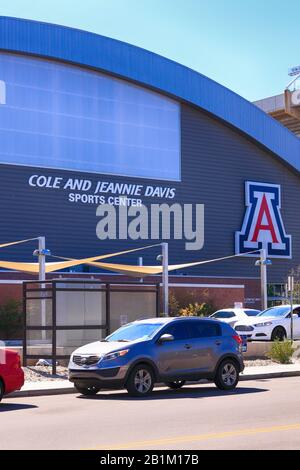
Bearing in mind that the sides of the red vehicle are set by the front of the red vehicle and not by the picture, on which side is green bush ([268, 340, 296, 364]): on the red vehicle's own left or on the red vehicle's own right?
on the red vehicle's own right

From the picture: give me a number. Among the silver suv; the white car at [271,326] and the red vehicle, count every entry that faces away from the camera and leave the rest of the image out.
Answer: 0

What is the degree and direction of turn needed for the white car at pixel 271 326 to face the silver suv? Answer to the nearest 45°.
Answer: approximately 45° to its left

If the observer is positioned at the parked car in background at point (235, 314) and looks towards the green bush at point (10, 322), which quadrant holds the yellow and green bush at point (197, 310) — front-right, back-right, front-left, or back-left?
front-right

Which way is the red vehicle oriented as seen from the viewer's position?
to the viewer's left

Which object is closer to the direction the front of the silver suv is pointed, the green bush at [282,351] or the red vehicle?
the red vehicle

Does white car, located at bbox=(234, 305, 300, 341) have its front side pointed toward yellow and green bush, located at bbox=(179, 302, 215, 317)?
no

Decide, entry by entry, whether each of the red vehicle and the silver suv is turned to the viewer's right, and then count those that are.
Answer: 0

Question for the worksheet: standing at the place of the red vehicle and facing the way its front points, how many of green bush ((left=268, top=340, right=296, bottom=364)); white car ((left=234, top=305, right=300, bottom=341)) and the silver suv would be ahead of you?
0

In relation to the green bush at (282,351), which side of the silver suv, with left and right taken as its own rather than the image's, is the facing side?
back

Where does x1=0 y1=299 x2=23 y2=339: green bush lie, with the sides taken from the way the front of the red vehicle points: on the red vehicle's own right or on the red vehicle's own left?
on the red vehicle's own right

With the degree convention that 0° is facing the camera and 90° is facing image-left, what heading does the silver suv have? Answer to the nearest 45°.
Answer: approximately 45°

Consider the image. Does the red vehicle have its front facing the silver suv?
no

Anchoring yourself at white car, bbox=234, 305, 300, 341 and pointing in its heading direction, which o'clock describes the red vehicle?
The red vehicle is roughly at 11 o'clock from the white car.
